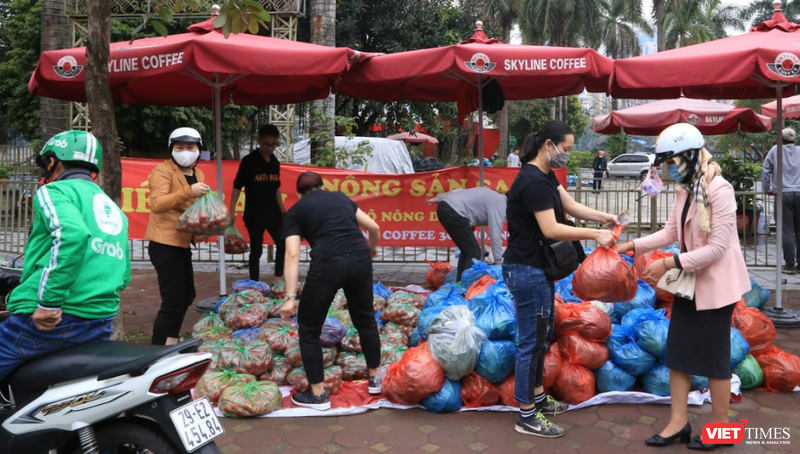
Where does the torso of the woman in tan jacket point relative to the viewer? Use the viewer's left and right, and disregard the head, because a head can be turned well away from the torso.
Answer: facing the viewer and to the right of the viewer

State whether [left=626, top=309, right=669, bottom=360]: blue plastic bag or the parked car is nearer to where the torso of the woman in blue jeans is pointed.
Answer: the blue plastic bag

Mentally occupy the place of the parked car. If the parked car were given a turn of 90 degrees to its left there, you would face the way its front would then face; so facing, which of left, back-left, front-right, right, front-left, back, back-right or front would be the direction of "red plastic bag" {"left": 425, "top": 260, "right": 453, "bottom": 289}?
front

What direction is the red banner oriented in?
toward the camera

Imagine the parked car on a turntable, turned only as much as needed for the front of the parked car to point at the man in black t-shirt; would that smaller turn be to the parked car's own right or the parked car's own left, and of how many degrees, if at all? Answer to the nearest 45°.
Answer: approximately 90° to the parked car's own left

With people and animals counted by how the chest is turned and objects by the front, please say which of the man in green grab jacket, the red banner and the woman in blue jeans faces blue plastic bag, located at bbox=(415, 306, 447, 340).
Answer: the red banner

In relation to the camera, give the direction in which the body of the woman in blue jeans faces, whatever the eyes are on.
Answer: to the viewer's right

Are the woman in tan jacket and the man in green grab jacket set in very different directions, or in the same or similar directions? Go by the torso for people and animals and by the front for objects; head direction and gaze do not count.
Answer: very different directions

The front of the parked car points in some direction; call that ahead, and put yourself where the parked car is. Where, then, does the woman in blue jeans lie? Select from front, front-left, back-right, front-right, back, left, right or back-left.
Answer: left

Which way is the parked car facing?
to the viewer's left

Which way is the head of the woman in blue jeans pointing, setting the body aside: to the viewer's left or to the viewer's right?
to the viewer's right

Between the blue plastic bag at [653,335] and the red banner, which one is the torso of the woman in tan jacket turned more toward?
the blue plastic bag

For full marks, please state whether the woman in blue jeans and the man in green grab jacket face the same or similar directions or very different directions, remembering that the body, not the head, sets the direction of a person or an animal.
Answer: very different directions

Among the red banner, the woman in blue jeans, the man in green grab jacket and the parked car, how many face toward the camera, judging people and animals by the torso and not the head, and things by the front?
1

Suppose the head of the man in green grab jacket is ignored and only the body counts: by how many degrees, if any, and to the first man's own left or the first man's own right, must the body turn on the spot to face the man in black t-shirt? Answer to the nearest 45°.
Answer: approximately 90° to the first man's own right

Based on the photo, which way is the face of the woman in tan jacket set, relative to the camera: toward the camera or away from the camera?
toward the camera

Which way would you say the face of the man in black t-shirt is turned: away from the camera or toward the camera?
toward the camera
